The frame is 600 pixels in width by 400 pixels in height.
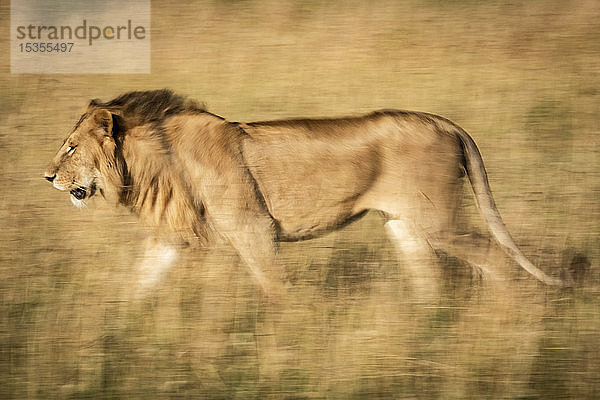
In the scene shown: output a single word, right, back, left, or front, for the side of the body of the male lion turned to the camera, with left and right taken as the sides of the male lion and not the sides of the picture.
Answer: left
